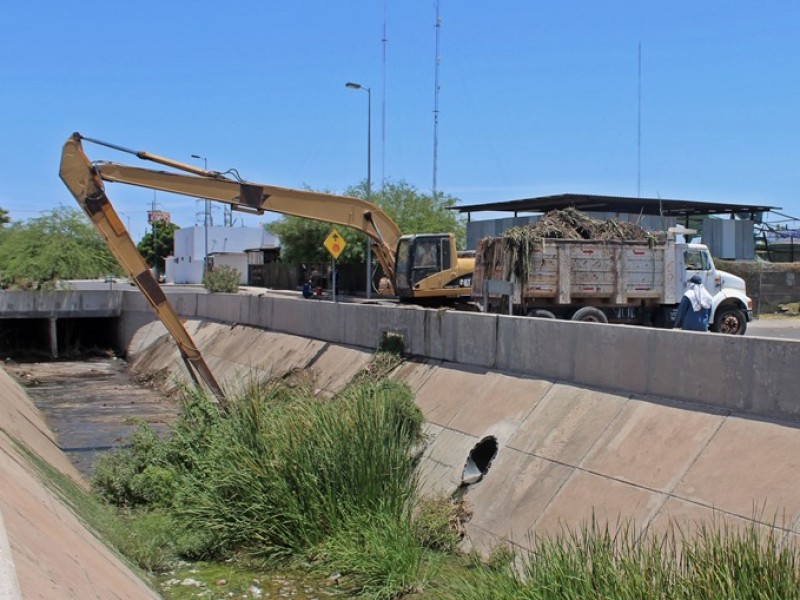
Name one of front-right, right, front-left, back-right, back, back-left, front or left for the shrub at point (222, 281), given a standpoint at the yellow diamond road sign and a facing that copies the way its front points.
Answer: back-right

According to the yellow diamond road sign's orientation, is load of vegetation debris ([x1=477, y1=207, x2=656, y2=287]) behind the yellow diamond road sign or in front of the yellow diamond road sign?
in front

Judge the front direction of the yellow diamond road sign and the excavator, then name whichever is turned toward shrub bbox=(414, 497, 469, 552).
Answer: the yellow diamond road sign

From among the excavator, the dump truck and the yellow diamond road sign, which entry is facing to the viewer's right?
the dump truck

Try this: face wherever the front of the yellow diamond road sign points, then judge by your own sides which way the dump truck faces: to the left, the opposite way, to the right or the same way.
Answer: to the left

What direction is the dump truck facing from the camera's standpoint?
to the viewer's right

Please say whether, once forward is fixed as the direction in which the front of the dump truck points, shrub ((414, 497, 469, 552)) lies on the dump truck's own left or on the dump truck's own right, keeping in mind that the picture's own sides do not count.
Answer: on the dump truck's own right

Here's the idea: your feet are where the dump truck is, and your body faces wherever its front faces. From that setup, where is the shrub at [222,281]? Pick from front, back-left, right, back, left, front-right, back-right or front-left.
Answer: back-left

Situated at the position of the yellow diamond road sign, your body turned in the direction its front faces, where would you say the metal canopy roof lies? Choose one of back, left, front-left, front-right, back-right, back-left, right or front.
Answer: back-left

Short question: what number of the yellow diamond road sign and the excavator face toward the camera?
1

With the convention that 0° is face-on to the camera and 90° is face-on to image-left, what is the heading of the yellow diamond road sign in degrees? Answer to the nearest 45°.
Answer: approximately 0°

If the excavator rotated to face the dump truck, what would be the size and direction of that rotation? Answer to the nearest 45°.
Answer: approximately 180°

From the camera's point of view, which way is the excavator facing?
to the viewer's left

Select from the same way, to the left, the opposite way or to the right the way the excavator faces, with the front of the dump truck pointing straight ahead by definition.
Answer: the opposite way

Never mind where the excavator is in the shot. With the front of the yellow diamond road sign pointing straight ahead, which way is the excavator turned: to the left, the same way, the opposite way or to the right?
to the right
